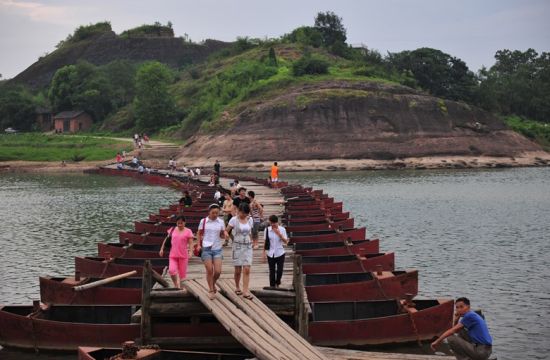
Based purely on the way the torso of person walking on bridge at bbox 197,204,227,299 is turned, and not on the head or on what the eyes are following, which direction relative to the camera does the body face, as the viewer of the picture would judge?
toward the camera

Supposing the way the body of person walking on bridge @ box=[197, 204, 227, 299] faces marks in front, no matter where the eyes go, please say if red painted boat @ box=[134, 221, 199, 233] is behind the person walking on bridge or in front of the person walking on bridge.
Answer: behind

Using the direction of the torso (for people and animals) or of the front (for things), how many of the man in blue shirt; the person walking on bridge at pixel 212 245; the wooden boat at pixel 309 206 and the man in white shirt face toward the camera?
2

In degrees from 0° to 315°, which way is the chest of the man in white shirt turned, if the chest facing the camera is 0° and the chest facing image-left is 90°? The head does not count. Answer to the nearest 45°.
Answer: approximately 0°

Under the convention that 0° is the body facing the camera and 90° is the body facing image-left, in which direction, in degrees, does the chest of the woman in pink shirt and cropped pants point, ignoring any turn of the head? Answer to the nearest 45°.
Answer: approximately 0°

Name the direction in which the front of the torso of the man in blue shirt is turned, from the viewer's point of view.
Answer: to the viewer's left

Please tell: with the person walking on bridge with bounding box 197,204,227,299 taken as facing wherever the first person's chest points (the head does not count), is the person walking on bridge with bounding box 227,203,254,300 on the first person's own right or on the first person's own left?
on the first person's own left

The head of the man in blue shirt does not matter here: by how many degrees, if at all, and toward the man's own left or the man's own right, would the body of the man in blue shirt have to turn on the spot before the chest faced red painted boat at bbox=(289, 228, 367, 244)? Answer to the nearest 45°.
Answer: approximately 45° to the man's own right

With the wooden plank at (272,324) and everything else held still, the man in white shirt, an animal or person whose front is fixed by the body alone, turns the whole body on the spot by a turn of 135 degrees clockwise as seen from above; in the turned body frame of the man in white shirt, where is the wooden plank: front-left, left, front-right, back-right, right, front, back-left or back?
back-left
